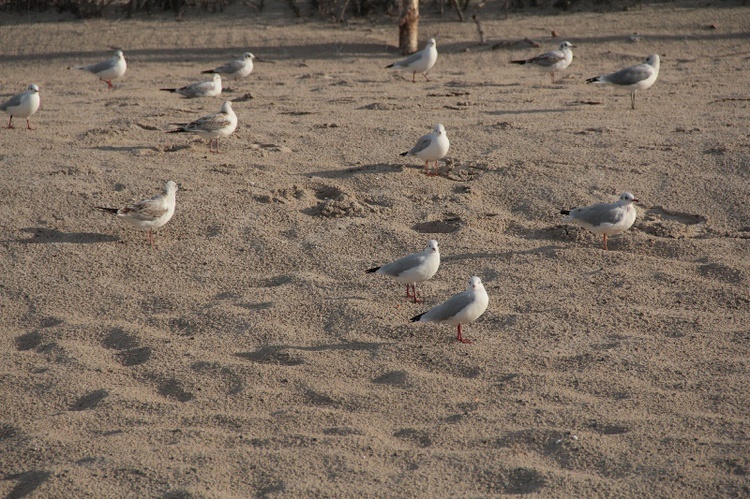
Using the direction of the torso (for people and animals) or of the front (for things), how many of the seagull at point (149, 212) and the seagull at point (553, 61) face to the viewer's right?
2

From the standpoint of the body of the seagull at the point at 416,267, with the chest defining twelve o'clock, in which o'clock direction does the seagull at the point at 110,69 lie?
the seagull at the point at 110,69 is roughly at 8 o'clock from the seagull at the point at 416,267.

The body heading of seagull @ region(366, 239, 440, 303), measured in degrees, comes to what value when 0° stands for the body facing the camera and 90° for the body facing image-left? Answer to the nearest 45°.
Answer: approximately 270°

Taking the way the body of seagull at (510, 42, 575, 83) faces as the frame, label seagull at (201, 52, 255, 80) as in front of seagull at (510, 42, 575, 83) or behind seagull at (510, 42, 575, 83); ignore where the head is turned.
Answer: behind

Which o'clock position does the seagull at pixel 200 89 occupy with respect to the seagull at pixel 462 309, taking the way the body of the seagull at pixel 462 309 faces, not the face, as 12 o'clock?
the seagull at pixel 200 89 is roughly at 8 o'clock from the seagull at pixel 462 309.

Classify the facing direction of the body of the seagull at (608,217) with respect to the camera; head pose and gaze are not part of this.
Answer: to the viewer's right

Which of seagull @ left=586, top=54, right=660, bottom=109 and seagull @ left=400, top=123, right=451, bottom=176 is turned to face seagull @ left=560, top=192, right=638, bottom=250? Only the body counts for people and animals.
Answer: seagull @ left=400, top=123, right=451, bottom=176

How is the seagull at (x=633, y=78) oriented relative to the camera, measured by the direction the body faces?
to the viewer's right

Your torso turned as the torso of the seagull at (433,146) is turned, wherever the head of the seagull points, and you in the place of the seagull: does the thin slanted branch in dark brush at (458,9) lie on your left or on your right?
on your left

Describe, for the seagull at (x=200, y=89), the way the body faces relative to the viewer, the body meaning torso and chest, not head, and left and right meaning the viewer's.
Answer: facing to the right of the viewer

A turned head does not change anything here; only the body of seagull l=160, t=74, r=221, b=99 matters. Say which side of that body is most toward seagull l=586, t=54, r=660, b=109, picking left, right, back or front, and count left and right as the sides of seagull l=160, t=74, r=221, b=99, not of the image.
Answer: front

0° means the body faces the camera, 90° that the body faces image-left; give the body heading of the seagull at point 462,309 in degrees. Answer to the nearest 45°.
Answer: approximately 270°

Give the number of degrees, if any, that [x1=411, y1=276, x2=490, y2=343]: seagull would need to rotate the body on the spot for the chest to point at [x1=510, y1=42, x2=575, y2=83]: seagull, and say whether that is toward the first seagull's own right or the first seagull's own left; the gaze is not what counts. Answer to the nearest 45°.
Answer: approximately 90° to the first seagull's own left

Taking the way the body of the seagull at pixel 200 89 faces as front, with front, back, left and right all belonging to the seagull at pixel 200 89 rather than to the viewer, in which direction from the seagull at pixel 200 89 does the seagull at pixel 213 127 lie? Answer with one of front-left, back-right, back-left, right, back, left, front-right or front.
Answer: right

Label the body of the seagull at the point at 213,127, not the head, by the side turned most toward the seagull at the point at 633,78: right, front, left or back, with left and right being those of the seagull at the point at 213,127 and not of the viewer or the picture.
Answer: front
